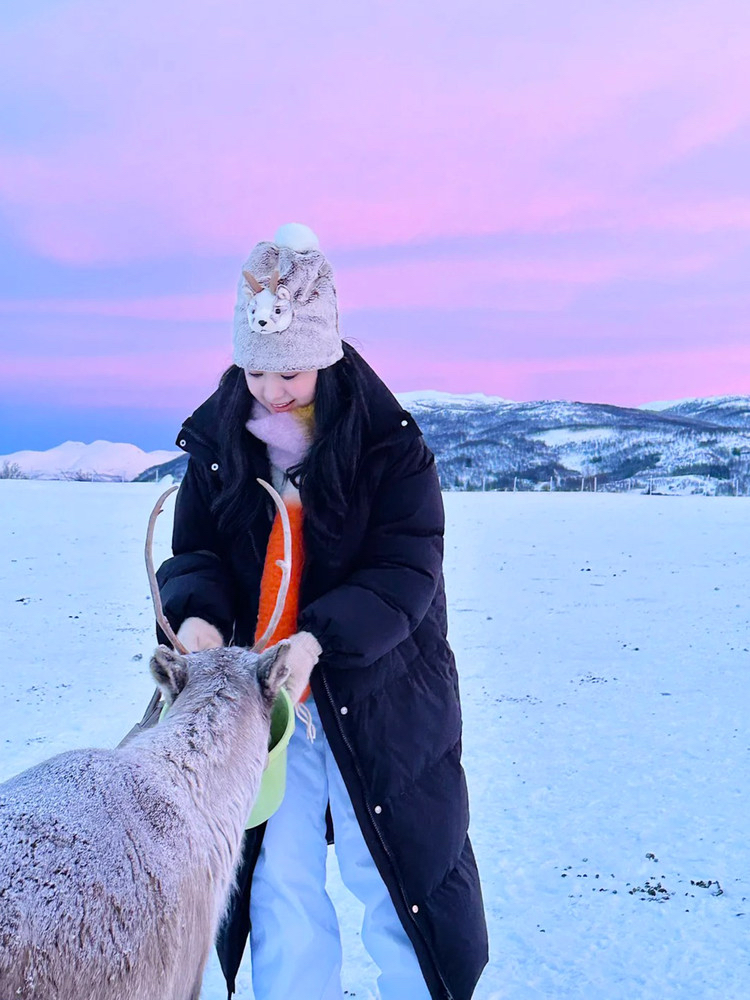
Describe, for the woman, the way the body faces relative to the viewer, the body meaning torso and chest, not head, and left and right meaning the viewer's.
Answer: facing the viewer and to the left of the viewer

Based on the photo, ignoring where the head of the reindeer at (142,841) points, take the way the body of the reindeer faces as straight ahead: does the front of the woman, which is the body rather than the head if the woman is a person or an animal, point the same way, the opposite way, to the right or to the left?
the opposite way

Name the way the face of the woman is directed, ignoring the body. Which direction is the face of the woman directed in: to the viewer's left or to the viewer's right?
to the viewer's left

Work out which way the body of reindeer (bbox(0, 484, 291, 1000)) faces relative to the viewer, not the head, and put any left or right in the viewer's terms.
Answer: facing away from the viewer and to the right of the viewer

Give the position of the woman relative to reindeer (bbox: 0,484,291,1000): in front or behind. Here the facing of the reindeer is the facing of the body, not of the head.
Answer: in front

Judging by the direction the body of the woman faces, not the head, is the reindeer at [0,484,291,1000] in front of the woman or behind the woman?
in front
